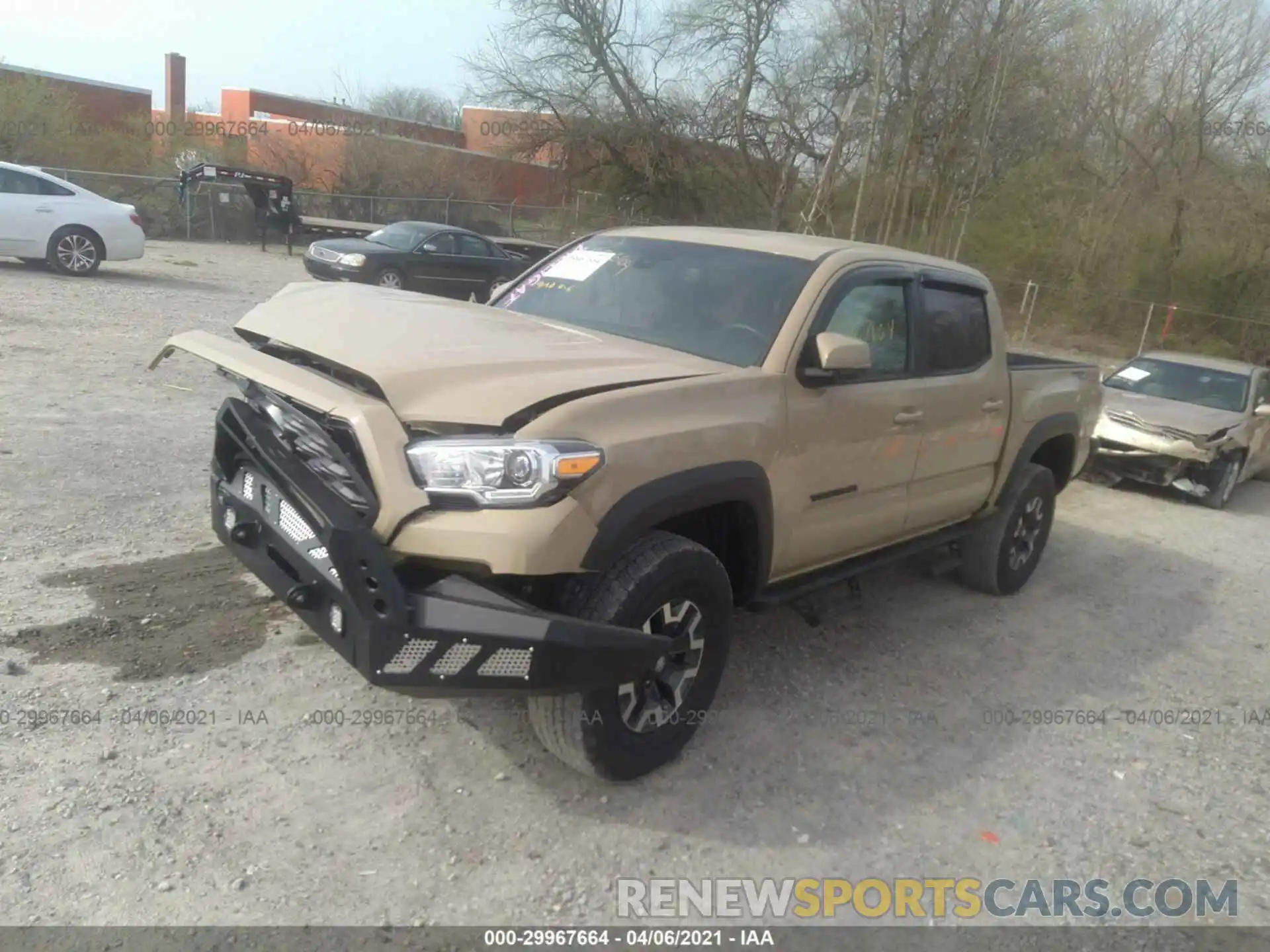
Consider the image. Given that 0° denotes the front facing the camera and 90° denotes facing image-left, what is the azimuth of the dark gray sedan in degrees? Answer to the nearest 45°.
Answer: approximately 45°

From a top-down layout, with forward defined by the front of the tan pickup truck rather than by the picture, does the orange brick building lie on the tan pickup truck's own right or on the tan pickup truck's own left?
on the tan pickup truck's own right

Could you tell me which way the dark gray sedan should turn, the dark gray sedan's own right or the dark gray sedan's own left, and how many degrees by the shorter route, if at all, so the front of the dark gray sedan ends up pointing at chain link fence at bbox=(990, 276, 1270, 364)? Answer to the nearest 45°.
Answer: approximately 135° to the dark gray sedan's own left

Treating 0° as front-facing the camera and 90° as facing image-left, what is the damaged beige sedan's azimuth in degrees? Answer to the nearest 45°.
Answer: approximately 45°

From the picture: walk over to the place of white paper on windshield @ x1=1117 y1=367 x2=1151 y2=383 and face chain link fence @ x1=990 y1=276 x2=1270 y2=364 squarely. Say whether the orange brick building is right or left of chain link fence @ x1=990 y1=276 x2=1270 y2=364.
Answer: left

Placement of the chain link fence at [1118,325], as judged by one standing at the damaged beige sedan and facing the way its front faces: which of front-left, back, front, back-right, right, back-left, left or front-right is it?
back-right

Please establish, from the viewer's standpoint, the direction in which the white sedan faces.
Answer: facing to the left of the viewer

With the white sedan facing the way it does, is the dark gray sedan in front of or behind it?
behind

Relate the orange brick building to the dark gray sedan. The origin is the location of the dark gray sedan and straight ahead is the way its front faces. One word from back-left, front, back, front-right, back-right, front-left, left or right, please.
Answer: back-right

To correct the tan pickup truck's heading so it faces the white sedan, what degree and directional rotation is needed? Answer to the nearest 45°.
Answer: approximately 90° to its right
